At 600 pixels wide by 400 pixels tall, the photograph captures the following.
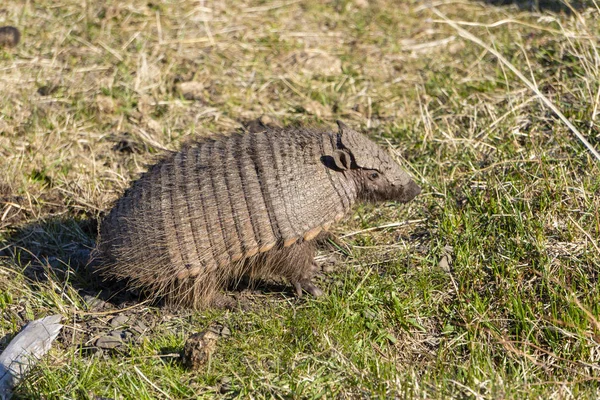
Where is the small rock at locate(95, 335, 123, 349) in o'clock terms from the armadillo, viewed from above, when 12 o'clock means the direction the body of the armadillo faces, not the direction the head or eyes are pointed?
The small rock is roughly at 5 o'clock from the armadillo.

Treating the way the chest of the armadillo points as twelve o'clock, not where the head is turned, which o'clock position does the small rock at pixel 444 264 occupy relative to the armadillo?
The small rock is roughly at 12 o'clock from the armadillo.

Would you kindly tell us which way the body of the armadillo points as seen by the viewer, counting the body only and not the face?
to the viewer's right

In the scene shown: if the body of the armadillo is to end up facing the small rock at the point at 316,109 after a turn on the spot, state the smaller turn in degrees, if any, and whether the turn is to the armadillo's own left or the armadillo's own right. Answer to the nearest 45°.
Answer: approximately 90° to the armadillo's own left

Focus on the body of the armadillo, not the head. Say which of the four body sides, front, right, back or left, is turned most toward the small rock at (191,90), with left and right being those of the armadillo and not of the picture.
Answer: left

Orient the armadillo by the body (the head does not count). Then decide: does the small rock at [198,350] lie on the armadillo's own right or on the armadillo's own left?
on the armadillo's own right

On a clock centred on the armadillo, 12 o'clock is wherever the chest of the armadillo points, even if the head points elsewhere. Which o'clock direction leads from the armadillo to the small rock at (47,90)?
The small rock is roughly at 8 o'clock from the armadillo.

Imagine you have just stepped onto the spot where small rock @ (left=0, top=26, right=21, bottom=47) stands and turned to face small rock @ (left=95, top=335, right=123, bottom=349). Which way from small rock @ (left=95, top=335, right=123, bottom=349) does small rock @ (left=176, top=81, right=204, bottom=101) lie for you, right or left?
left

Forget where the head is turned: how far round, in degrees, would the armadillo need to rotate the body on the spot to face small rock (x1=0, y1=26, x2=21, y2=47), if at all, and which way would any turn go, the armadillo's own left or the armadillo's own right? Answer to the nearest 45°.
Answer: approximately 135° to the armadillo's own left
